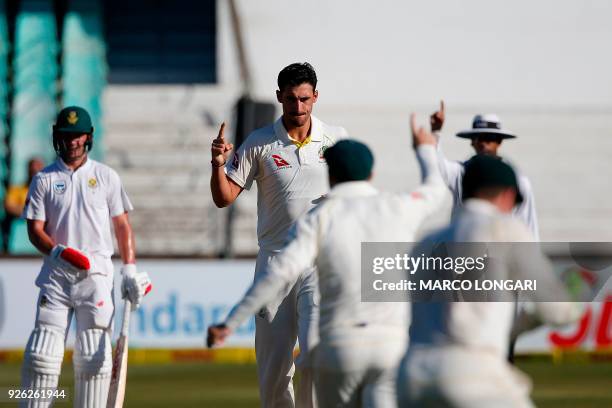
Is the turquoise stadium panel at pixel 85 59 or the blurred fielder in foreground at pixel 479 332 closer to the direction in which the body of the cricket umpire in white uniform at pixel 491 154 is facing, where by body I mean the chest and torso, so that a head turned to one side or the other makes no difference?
the blurred fielder in foreground

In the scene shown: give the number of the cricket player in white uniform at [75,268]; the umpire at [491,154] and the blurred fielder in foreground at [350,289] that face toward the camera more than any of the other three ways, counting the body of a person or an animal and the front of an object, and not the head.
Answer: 2

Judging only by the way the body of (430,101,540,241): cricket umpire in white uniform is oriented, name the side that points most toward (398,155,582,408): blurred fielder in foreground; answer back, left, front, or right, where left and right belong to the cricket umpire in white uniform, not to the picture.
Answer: front

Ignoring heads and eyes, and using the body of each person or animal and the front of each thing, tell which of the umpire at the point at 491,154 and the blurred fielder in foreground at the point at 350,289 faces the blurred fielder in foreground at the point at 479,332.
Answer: the umpire

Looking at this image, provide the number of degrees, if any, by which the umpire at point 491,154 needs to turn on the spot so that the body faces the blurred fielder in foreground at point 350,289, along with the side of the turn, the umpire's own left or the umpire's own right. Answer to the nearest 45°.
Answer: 0° — they already face them

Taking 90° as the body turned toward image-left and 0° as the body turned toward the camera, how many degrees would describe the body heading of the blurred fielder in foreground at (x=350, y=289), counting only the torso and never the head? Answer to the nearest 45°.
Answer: approximately 180°

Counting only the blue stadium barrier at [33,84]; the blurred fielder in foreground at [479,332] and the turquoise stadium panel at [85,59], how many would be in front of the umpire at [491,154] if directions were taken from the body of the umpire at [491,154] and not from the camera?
1

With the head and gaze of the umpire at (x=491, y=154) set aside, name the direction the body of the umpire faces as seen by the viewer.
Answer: toward the camera

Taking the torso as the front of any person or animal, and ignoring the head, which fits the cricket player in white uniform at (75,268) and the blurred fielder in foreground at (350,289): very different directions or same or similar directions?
very different directions

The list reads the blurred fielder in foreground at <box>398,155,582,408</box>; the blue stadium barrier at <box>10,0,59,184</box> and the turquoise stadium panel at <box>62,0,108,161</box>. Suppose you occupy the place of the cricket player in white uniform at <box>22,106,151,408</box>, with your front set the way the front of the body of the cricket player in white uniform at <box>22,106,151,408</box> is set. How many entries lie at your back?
2

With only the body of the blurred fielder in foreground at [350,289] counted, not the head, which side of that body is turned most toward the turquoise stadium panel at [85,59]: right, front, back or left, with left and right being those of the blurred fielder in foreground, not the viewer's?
front

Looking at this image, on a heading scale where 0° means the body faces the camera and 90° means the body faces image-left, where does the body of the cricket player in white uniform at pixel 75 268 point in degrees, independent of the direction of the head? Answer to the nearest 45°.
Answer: approximately 0°

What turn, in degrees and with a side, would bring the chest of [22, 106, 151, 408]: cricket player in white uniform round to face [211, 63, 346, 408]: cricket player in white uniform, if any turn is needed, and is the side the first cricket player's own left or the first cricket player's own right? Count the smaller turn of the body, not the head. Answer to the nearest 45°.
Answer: approximately 45° to the first cricket player's own left
